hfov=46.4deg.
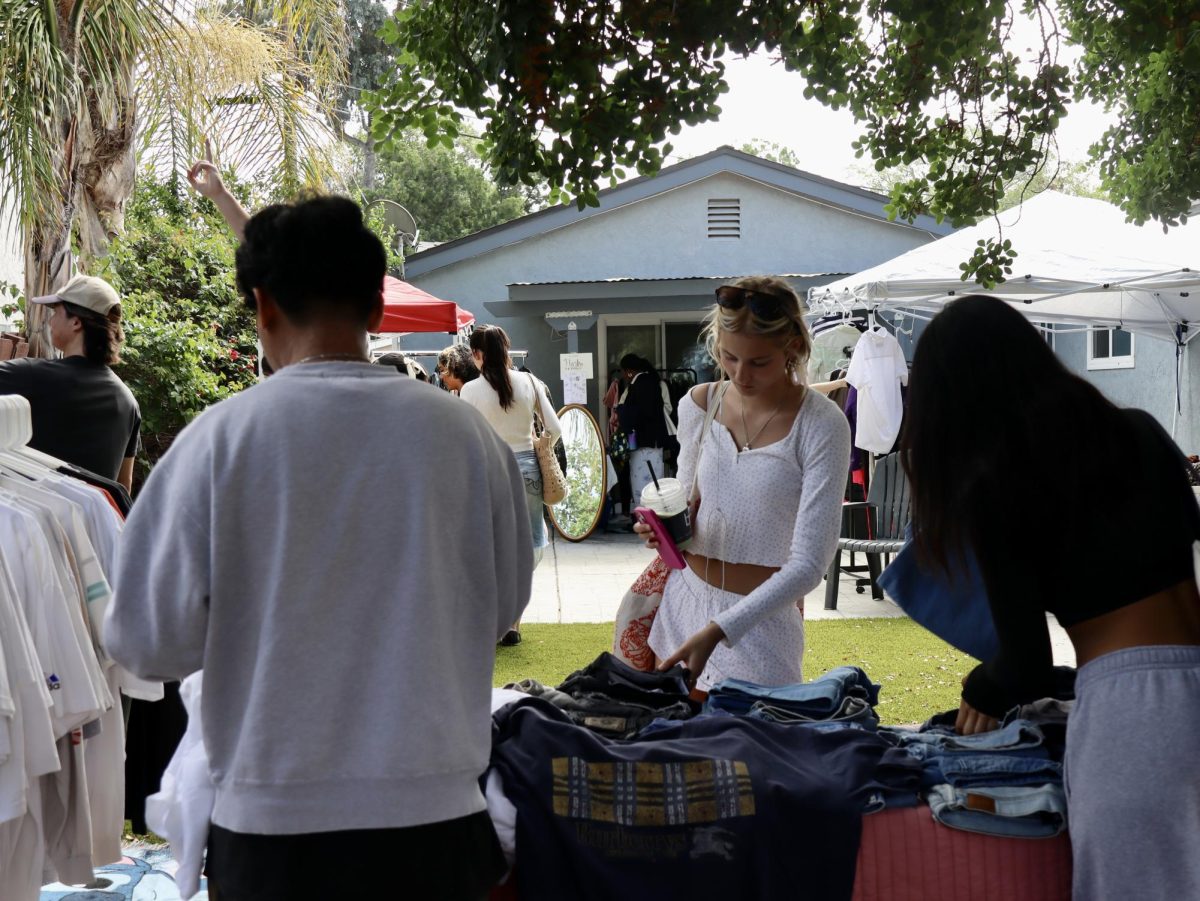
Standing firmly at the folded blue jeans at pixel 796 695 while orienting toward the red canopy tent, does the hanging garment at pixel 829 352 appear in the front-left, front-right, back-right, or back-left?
front-right

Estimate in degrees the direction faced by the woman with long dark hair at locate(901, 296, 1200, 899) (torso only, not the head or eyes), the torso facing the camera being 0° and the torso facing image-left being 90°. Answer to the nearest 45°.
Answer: approximately 135°

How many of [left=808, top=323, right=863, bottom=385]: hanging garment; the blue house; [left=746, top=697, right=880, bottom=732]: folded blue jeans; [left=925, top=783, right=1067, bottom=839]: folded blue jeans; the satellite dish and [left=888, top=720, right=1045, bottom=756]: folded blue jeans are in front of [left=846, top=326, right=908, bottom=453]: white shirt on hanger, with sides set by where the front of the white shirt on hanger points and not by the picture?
3

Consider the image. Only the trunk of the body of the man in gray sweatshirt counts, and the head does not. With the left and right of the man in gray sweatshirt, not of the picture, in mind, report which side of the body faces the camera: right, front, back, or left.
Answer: back

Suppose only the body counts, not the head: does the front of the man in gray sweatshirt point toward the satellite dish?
yes

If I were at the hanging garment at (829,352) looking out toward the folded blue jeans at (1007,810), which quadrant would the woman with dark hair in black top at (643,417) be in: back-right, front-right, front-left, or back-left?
back-right

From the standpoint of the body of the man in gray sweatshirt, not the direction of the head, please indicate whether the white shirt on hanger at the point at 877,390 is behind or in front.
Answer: in front

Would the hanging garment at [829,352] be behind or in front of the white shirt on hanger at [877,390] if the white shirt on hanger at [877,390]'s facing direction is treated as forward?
behind

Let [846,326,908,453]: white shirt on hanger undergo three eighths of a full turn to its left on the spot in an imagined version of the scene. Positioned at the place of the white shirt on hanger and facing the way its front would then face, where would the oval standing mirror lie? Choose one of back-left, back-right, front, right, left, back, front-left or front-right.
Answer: left

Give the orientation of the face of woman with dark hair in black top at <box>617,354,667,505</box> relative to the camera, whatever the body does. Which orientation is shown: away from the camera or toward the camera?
away from the camera

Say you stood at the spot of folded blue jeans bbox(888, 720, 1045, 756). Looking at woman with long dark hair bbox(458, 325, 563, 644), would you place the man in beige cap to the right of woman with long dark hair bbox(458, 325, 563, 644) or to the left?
left

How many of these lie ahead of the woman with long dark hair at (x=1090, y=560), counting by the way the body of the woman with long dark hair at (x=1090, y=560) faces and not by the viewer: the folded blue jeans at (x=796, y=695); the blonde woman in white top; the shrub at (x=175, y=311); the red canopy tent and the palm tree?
5

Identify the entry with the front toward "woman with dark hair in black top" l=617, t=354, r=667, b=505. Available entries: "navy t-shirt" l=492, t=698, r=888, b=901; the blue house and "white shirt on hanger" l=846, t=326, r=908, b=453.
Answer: the blue house

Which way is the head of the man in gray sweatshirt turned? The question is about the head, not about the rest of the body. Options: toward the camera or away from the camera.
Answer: away from the camera

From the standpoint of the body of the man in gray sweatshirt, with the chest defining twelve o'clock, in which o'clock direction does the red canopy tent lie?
The red canopy tent is roughly at 12 o'clock from the man in gray sweatshirt.
